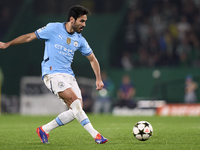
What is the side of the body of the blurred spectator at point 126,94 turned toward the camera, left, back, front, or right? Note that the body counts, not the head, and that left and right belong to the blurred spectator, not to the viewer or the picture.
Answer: front

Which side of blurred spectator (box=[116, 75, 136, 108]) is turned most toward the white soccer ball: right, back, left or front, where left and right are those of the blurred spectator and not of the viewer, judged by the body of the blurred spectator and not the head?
front

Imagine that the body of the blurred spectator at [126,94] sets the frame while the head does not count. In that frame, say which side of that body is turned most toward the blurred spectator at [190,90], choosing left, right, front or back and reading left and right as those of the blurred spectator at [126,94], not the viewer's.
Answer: left

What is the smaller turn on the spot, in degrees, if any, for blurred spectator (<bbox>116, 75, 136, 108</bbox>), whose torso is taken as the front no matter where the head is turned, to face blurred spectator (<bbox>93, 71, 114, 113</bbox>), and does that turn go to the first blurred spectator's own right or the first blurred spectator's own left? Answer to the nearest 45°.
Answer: approximately 90° to the first blurred spectator's own right

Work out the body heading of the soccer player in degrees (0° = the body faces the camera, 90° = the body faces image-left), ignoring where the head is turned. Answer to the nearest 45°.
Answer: approximately 315°

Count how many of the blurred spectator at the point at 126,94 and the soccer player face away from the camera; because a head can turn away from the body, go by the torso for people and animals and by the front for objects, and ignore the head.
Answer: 0

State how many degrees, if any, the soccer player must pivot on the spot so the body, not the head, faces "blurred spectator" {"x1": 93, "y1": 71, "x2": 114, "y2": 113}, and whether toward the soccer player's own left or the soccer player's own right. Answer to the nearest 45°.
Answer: approximately 135° to the soccer player's own left

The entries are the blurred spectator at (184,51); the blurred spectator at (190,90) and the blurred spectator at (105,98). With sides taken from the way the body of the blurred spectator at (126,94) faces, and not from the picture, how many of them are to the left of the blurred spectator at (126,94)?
2

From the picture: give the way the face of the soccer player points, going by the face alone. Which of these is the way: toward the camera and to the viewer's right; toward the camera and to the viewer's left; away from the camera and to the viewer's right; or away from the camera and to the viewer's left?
toward the camera and to the viewer's right

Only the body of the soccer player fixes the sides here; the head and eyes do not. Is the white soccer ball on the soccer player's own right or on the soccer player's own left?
on the soccer player's own left

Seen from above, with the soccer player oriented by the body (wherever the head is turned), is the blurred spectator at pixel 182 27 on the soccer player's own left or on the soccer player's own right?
on the soccer player's own left
